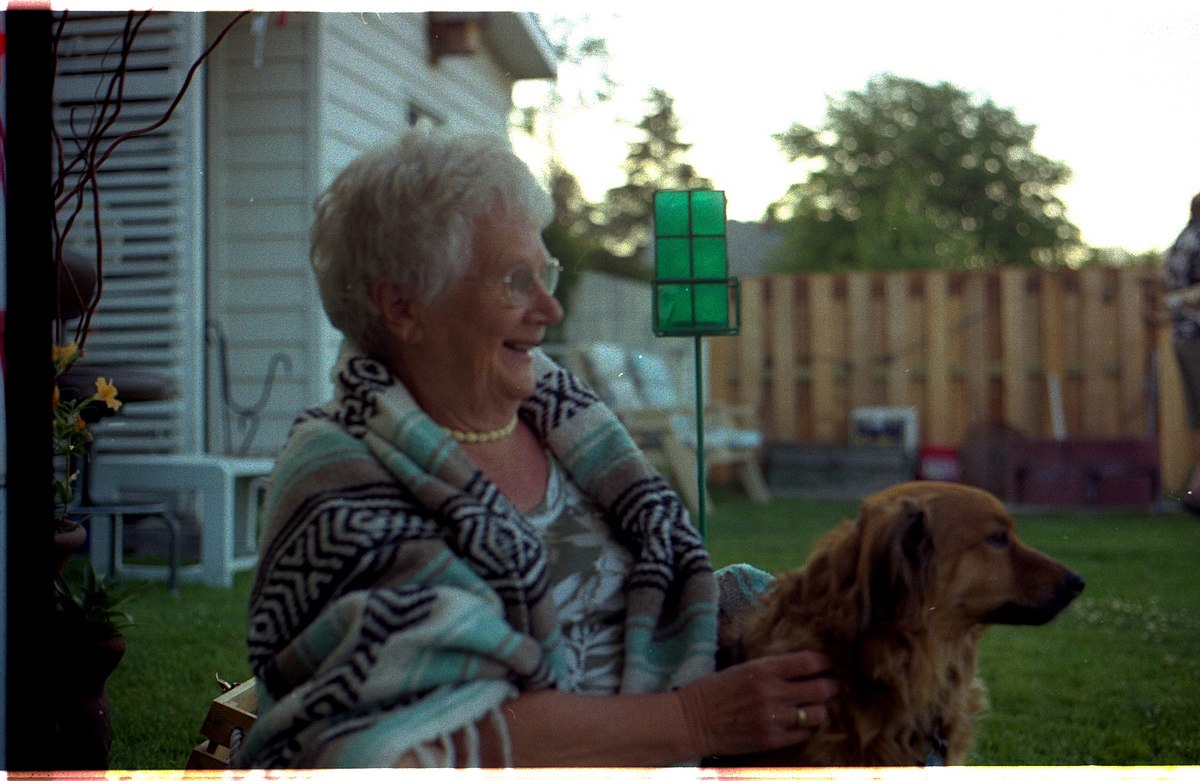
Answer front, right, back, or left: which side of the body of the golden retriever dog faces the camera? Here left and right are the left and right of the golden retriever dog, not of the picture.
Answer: right

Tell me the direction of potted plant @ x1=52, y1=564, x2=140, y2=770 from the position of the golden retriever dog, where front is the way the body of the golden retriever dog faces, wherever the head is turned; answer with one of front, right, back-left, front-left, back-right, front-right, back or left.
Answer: back

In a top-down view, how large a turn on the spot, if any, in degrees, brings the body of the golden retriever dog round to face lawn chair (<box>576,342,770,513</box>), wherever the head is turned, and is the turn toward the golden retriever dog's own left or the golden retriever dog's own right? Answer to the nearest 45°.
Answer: approximately 90° to the golden retriever dog's own left

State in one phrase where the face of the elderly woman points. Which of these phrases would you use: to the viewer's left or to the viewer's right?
to the viewer's right

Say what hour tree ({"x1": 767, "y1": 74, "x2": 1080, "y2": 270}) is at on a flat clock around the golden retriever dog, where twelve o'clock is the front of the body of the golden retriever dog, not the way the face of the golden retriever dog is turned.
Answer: The tree is roughly at 9 o'clock from the golden retriever dog.

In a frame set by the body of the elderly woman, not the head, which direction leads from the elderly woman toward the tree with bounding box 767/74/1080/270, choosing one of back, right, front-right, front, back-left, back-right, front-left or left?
left

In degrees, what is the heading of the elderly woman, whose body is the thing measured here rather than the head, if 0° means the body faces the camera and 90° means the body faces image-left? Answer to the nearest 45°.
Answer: approximately 315°

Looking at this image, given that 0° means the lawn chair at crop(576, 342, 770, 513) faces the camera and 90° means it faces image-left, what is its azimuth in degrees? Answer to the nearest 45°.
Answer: approximately 315°
